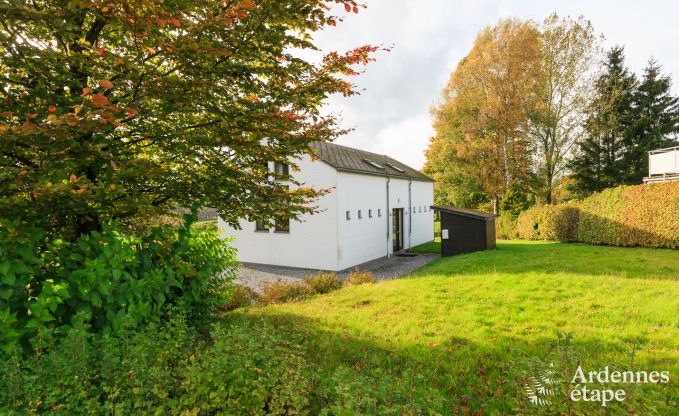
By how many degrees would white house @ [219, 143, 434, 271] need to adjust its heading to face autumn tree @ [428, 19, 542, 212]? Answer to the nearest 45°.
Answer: approximately 90° to its left

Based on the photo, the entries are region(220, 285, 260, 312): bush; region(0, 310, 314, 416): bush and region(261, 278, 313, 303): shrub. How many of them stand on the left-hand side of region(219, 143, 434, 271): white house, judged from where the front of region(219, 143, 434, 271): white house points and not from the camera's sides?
0

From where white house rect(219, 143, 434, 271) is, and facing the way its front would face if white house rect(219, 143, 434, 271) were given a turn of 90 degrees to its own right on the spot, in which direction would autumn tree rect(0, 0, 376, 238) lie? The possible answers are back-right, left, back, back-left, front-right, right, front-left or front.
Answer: front-left

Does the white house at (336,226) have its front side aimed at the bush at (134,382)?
no

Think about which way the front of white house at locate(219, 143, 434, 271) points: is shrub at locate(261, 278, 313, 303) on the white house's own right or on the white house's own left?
on the white house's own right

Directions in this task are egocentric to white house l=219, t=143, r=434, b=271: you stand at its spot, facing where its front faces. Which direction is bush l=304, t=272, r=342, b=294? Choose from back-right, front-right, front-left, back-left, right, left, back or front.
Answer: front-right

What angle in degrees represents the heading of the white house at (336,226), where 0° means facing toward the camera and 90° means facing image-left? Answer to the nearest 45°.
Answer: approximately 315°

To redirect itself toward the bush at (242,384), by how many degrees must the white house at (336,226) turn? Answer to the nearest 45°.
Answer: approximately 45° to its right

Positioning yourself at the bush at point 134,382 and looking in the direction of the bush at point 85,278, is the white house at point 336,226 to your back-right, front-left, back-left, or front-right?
front-right

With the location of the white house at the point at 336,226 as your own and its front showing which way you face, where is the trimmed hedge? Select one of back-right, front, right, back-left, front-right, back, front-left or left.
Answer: front-left

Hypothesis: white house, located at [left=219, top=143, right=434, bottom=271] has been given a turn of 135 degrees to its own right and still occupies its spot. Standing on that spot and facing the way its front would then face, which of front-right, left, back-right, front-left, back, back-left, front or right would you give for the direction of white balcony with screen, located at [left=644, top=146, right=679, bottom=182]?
back

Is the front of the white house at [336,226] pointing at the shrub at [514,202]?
no

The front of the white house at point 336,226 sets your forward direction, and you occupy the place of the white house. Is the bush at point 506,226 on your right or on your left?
on your left

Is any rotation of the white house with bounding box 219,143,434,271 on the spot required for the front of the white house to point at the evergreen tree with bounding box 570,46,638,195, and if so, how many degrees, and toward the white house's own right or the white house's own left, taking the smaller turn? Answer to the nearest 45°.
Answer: approximately 90° to the white house's own left
